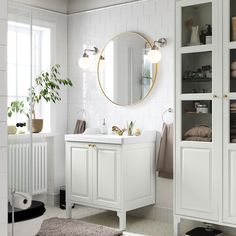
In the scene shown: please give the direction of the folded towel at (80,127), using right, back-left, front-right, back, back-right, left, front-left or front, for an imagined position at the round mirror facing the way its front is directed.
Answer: right

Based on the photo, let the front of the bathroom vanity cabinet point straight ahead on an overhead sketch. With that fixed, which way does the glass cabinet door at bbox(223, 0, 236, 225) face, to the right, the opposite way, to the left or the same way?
the same way

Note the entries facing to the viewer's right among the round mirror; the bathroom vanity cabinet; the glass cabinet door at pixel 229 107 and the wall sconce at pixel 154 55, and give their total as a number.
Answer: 0

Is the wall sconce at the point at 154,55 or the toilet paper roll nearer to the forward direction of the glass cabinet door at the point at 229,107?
the toilet paper roll

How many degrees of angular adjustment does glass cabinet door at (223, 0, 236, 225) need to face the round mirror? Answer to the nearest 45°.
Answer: approximately 90° to its right

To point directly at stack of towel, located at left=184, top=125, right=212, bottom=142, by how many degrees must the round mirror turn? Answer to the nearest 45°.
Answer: approximately 90° to its left

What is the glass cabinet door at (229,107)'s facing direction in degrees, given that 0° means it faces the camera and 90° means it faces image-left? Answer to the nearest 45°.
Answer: approximately 45°

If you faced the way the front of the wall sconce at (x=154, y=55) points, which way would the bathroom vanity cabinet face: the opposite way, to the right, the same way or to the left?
the same way

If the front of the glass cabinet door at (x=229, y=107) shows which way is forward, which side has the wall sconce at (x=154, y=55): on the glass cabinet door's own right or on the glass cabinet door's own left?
on the glass cabinet door's own right

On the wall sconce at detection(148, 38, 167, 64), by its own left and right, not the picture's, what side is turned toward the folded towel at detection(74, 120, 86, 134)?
right

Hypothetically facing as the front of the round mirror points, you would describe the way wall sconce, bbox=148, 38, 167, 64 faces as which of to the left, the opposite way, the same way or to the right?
the same way

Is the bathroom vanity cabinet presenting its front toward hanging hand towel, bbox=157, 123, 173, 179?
no

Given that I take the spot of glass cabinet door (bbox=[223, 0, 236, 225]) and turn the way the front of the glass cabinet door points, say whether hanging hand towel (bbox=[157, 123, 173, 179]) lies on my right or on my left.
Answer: on my right

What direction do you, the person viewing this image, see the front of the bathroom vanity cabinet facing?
facing the viewer and to the left of the viewer

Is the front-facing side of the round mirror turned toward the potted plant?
no
